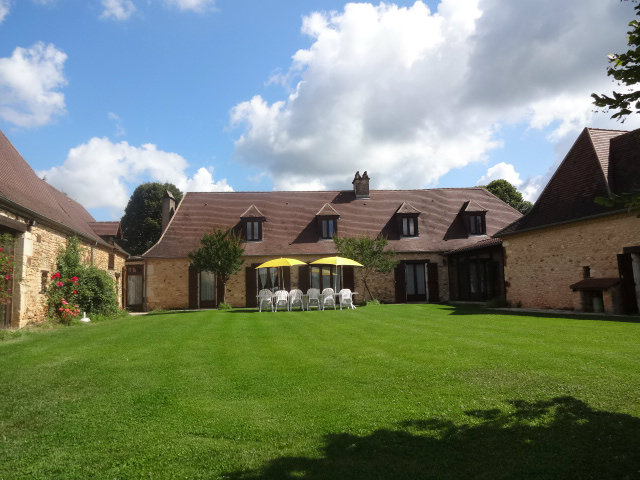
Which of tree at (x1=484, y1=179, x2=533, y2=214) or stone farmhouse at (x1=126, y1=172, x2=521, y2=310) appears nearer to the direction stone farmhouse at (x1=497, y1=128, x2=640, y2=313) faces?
the stone farmhouse

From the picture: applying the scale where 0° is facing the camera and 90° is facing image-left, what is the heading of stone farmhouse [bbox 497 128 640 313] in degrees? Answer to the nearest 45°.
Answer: approximately 45°

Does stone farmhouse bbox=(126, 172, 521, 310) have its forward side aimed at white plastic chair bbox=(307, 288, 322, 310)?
yes

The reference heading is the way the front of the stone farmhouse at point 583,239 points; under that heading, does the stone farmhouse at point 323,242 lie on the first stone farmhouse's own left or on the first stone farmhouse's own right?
on the first stone farmhouse's own right

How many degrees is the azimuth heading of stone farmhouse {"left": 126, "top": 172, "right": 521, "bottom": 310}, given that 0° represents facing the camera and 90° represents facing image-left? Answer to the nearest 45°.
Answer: approximately 0°

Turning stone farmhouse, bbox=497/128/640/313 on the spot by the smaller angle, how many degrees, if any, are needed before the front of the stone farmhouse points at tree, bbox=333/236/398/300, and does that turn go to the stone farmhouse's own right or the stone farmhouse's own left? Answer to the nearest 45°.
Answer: approximately 45° to the stone farmhouse's own right

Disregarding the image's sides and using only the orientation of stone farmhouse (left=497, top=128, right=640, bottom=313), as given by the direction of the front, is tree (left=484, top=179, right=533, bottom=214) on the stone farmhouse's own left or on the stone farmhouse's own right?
on the stone farmhouse's own right

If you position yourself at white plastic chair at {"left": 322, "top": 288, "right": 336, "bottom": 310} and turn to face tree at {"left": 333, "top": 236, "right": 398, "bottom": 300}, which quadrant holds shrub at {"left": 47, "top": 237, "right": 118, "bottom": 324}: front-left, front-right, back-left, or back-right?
back-left

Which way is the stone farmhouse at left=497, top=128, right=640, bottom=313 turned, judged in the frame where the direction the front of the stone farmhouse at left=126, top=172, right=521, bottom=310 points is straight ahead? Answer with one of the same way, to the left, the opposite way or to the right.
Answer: to the right

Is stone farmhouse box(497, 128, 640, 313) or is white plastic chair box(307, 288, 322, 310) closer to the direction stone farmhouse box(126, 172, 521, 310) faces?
the white plastic chair

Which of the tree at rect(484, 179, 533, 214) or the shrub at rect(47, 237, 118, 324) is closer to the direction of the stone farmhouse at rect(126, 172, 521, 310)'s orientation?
the shrub

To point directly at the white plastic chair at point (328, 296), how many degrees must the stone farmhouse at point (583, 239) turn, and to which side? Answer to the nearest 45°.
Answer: approximately 45° to its right
